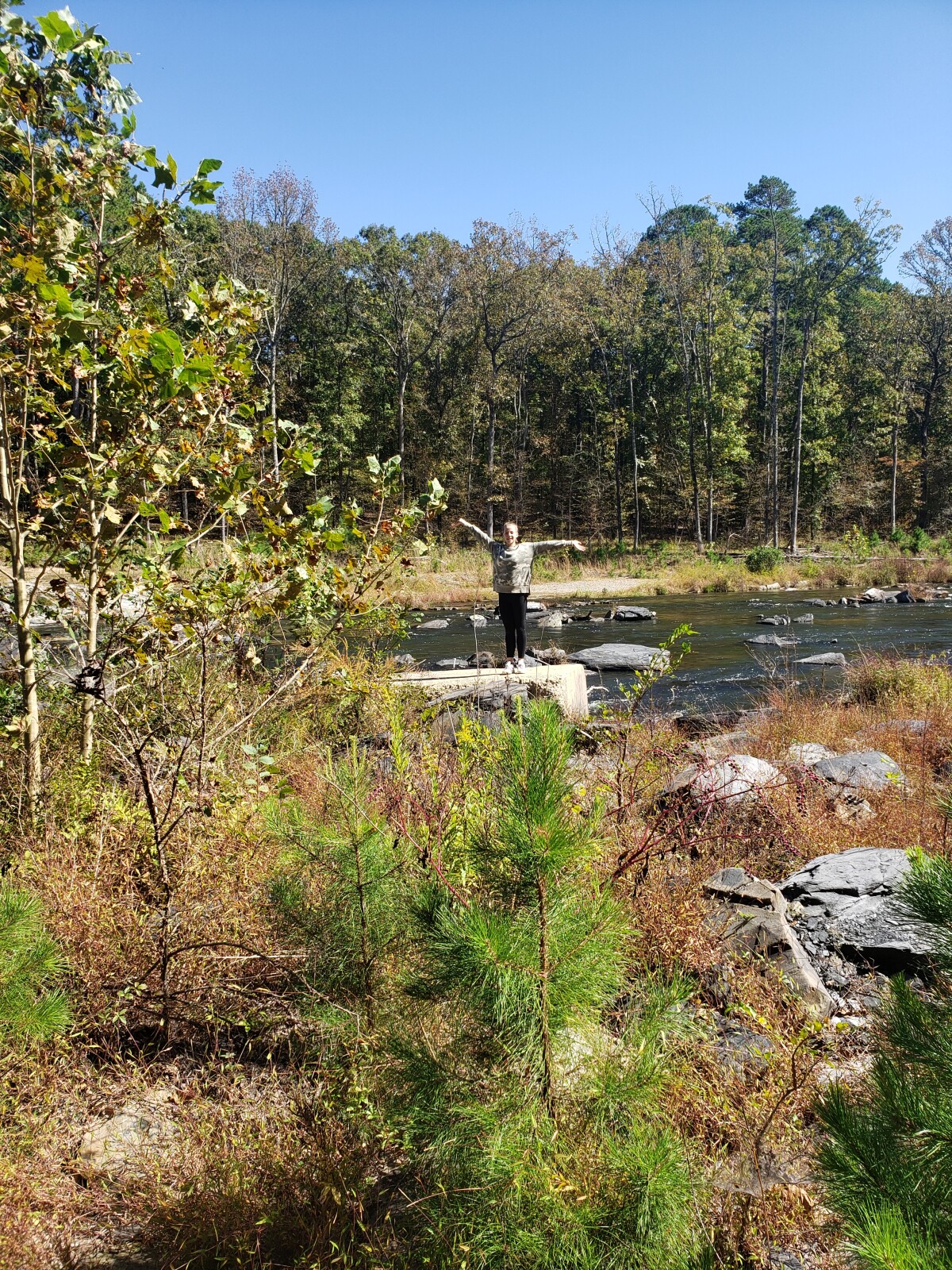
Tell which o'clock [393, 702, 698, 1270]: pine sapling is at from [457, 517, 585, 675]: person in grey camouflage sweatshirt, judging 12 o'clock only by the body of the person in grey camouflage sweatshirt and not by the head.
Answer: The pine sapling is roughly at 12 o'clock from the person in grey camouflage sweatshirt.

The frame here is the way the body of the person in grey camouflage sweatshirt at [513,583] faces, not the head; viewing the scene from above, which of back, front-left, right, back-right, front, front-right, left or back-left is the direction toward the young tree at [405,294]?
back

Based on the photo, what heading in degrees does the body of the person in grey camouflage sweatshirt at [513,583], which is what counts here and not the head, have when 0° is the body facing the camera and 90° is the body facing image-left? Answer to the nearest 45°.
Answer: approximately 0°

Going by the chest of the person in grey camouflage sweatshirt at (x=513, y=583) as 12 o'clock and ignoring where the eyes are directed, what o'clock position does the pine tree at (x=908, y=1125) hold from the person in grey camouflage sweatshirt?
The pine tree is roughly at 12 o'clock from the person in grey camouflage sweatshirt.

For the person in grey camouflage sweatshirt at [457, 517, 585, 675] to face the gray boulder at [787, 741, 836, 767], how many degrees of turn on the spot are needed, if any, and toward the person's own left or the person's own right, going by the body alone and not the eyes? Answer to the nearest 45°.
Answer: approximately 45° to the person's own left

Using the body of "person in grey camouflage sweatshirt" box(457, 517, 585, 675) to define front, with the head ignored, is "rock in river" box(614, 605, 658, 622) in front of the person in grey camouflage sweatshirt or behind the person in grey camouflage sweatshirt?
behind
